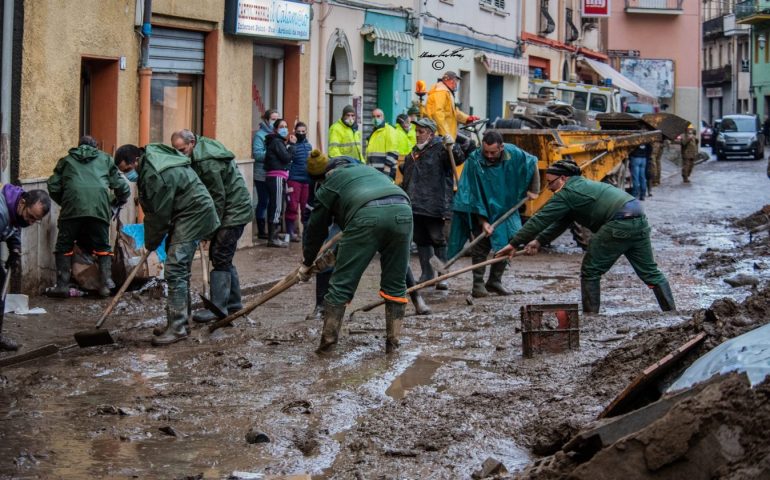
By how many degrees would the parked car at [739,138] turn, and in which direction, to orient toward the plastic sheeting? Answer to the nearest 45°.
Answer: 0° — it already faces it

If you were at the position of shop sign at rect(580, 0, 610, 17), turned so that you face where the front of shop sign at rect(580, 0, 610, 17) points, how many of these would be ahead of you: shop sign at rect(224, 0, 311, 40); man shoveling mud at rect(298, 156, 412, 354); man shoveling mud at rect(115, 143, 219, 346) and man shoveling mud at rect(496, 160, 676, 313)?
4

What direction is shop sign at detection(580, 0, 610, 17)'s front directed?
toward the camera

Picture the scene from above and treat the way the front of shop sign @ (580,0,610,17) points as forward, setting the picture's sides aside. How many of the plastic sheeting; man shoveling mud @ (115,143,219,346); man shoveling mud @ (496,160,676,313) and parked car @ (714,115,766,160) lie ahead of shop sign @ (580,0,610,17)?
3

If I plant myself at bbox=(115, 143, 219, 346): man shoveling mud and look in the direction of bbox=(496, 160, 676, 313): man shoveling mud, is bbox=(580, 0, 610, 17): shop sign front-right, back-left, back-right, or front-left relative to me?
front-left

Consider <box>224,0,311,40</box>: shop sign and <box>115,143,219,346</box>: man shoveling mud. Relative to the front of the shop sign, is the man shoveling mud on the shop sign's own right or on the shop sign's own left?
on the shop sign's own right

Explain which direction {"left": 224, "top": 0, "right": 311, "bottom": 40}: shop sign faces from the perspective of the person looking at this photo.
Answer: facing the viewer and to the right of the viewer

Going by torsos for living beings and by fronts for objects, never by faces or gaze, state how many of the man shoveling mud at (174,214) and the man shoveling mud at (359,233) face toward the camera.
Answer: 0

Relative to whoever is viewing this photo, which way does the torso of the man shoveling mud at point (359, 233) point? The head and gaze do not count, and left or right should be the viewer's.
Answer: facing away from the viewer and to the left of the viewer

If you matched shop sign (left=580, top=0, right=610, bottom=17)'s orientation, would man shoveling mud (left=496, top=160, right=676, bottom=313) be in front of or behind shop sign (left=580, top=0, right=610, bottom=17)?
in front

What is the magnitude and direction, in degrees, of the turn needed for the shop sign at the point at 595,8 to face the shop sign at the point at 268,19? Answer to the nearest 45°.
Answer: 0° — it already faces it

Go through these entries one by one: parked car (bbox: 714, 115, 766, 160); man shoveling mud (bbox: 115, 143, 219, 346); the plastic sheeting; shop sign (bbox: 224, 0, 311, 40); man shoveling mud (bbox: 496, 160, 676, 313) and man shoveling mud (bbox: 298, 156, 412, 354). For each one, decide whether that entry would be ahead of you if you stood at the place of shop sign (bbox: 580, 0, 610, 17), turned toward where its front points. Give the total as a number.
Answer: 5

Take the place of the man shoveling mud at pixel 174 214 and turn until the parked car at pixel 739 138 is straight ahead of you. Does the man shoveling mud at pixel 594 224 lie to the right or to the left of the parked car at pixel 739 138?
right

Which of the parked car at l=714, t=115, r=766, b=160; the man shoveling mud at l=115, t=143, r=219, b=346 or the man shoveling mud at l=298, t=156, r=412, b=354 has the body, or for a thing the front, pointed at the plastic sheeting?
the parked car

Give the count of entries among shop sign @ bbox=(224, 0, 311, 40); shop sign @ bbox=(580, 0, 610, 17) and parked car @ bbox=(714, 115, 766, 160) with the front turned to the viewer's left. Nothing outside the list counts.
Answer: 0

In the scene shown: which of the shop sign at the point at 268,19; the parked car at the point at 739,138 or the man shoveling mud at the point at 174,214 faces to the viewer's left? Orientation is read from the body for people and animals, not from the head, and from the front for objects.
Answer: the man shoveling mud
